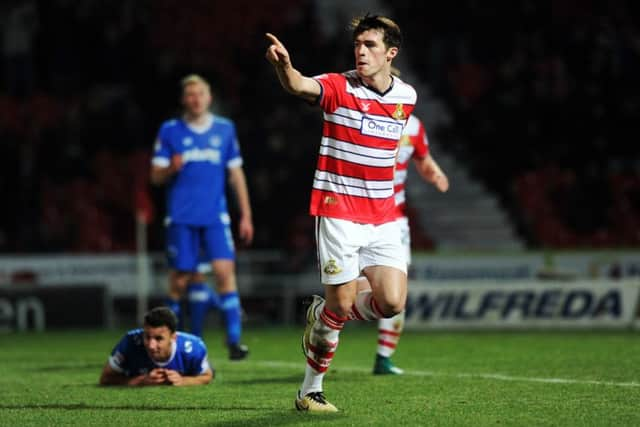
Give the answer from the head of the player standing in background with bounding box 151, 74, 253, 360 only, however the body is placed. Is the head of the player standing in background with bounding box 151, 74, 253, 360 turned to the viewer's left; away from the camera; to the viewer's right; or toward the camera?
toward the camera

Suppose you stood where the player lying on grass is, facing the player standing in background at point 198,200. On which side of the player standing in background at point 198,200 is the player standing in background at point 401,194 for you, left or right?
right

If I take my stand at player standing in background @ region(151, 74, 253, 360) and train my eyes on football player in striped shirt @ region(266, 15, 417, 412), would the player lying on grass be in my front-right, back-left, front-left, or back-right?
front-right

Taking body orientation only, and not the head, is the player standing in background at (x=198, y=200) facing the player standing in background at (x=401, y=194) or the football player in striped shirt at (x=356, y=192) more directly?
the football player in striped shirt

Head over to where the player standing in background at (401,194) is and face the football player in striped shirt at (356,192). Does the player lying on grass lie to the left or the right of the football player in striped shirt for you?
right

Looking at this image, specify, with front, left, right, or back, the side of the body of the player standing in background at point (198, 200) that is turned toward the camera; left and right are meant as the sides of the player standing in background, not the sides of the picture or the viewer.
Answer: front

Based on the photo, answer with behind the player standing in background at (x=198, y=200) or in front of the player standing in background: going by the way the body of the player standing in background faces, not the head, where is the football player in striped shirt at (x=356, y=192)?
in front

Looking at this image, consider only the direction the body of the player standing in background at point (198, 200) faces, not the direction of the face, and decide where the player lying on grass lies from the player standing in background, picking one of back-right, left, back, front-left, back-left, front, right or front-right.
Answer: front

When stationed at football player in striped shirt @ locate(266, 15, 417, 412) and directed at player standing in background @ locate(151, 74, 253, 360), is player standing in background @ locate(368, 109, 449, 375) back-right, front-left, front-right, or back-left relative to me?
front-right

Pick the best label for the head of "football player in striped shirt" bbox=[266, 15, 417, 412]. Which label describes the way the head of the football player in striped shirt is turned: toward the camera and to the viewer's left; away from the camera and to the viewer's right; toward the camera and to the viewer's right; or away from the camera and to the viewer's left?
toward the camera and to the viewer's left

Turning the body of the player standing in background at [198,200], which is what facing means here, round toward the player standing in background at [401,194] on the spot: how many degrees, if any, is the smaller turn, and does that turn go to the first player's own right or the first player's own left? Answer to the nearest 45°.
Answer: approximately 45° to the first player's own left
